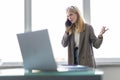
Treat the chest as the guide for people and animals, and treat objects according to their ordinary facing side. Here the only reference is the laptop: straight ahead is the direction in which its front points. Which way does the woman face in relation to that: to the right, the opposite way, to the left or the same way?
the opposite way

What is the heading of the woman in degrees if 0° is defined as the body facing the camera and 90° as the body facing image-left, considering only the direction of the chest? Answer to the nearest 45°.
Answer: approximately 45°

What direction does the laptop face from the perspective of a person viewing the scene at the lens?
facing away from the viewer and to the right of the viewer
